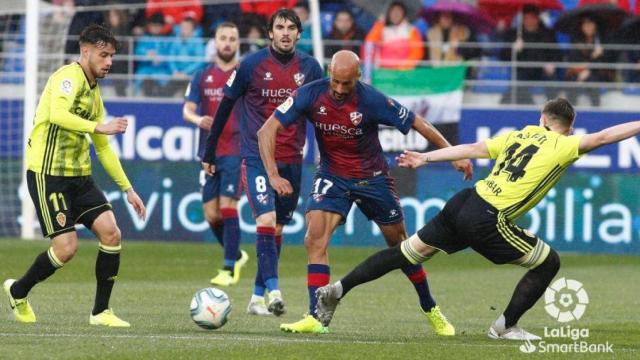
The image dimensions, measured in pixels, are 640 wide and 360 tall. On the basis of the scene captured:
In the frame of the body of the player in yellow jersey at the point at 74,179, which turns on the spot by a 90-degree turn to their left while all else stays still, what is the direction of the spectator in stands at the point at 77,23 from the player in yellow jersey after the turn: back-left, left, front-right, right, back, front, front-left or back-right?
front-left

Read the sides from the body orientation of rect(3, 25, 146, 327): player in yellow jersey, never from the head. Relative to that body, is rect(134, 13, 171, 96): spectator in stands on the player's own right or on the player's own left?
on the player's own left

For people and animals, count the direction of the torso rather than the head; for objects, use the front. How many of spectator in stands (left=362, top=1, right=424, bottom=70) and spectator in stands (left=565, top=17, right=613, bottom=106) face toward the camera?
2

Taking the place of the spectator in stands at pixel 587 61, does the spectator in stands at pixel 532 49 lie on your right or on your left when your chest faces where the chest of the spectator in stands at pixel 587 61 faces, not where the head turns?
on your right

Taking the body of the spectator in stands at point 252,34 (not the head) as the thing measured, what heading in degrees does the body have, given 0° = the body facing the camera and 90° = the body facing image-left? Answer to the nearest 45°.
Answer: approximately 0°

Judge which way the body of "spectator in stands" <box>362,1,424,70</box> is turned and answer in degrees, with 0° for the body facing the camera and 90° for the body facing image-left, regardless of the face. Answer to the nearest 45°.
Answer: approximately 0°

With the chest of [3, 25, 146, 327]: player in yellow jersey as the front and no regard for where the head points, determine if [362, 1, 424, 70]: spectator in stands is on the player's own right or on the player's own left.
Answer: on the player's own left
